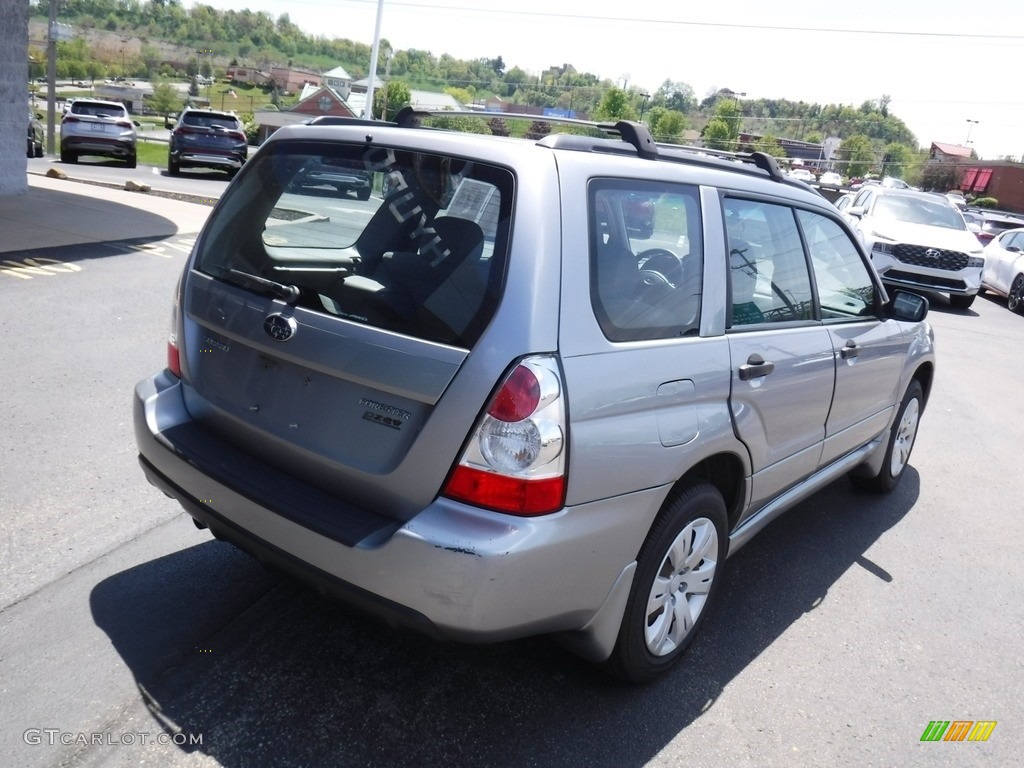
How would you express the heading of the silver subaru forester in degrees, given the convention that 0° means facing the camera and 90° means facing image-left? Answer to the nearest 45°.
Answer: approximately 225°

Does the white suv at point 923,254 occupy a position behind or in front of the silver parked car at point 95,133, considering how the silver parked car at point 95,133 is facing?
behind

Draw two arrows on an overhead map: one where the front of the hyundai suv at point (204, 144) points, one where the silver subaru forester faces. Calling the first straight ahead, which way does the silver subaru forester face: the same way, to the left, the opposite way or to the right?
to the right

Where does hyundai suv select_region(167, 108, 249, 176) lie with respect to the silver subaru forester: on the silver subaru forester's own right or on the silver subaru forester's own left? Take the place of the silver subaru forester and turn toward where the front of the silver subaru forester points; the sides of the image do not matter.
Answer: on the silver subaru forester's own left

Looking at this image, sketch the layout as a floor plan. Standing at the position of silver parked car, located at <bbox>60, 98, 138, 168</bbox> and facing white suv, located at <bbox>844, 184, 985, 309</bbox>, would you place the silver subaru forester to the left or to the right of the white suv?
right

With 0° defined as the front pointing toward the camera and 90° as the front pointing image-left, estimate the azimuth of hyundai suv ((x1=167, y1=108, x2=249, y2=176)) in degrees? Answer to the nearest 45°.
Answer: approximately 180°

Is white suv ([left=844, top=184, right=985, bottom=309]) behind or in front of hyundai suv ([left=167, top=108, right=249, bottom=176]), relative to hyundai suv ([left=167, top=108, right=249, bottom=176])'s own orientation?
behind

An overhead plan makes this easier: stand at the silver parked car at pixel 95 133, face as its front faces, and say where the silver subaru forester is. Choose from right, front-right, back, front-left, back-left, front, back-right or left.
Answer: back

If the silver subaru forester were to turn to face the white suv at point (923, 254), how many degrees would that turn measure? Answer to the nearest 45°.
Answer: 0° — it already faces it

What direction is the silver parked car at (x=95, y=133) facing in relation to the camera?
away from the camera

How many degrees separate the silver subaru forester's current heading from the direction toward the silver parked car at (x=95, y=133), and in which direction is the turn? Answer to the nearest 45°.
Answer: approximately 90° to its left

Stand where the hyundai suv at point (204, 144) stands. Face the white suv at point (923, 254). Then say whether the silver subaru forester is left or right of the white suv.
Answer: right
